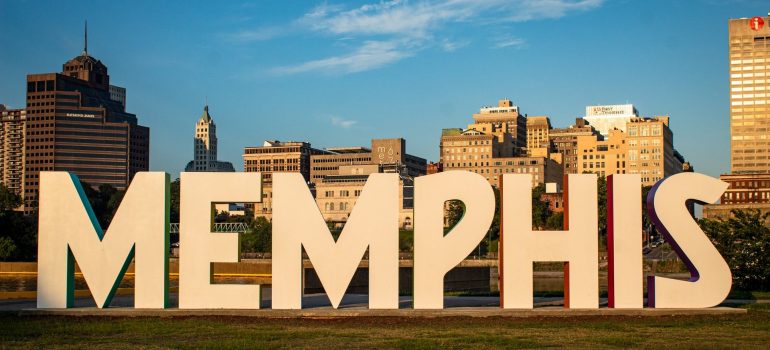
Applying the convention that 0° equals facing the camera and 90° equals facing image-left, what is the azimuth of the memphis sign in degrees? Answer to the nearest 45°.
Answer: approximately 0°

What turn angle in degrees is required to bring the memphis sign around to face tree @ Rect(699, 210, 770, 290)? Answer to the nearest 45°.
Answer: approximately 135° to its left
